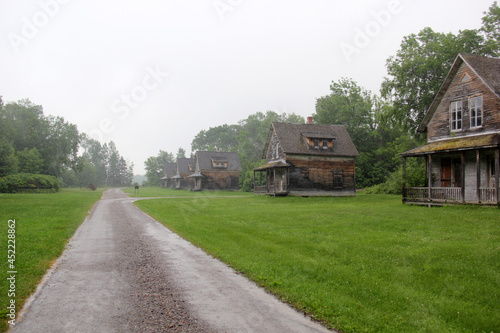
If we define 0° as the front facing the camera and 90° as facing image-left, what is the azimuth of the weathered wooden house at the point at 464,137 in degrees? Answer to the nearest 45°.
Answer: approximately 45°

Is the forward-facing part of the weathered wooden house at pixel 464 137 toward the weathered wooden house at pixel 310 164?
no
